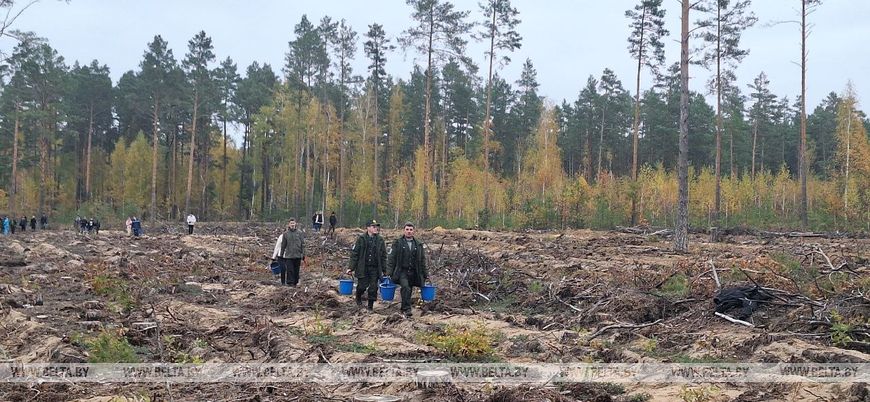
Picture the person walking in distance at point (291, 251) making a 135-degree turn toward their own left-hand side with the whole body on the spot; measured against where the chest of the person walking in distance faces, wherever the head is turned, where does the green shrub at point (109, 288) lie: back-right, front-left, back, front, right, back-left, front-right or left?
back-left

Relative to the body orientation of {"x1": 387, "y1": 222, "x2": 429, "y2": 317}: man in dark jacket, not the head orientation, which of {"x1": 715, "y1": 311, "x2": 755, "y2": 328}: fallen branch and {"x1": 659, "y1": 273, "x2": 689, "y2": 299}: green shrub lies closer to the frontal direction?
the fallen branch

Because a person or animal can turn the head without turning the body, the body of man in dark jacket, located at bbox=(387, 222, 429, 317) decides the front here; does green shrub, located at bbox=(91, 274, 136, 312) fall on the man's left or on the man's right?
on the man's right

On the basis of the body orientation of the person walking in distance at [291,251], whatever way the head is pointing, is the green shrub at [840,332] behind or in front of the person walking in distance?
in front

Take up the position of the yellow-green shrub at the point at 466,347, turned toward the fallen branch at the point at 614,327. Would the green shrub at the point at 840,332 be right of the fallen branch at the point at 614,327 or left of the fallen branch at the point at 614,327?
right

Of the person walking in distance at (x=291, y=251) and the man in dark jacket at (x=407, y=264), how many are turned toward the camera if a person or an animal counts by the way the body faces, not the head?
2

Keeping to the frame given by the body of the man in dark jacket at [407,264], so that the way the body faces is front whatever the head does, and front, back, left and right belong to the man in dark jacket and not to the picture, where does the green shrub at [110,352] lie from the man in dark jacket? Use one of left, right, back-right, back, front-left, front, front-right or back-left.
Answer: front-right

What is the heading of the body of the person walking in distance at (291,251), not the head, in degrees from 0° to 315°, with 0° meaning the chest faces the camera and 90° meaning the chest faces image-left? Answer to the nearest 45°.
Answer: approximately 0°

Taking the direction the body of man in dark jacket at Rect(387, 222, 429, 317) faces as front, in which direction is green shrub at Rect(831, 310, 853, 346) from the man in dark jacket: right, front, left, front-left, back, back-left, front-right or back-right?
front-left

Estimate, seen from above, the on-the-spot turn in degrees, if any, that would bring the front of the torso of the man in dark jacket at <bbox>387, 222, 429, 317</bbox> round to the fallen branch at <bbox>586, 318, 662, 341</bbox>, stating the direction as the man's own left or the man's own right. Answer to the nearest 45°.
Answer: approximately 45° to the man's own left
